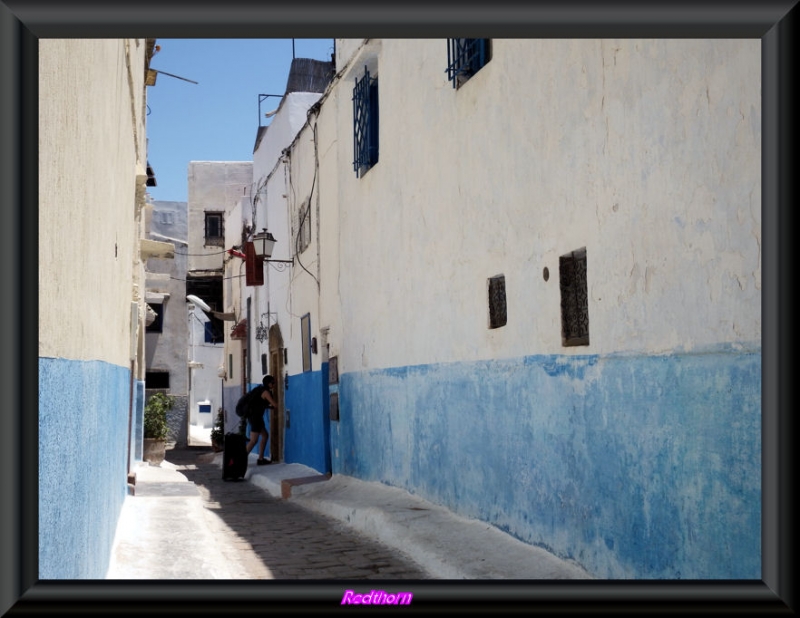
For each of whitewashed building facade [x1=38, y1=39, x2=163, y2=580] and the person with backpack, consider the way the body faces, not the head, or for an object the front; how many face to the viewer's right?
2

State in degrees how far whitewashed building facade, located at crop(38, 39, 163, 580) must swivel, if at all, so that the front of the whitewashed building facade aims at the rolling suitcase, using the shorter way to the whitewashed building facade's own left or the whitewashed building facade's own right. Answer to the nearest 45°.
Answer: approximately 90° to the whitewashed building facade's own left

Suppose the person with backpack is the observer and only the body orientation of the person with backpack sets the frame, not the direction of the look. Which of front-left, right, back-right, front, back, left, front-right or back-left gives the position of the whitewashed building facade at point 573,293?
right

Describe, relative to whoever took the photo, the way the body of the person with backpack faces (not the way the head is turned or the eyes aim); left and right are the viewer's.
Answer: facing to the right of the viewer

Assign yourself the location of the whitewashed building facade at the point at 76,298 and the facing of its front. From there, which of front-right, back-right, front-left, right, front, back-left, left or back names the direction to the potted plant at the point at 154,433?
left

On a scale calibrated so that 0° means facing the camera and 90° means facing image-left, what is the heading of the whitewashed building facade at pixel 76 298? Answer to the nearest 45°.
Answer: approximately 270°
